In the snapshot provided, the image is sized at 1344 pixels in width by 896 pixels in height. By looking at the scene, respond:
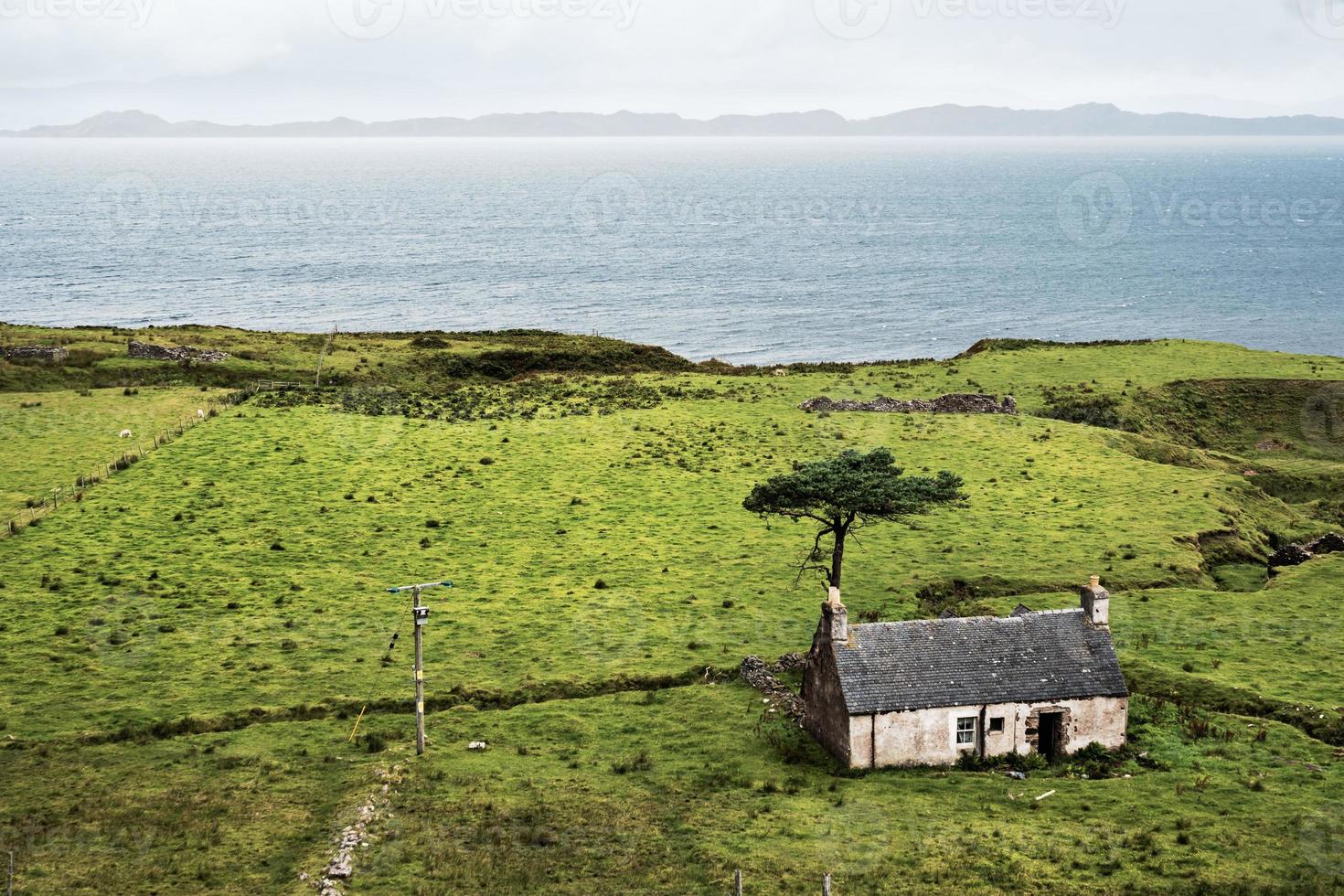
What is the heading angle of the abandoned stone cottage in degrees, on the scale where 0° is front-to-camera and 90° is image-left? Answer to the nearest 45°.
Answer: approximately 0°

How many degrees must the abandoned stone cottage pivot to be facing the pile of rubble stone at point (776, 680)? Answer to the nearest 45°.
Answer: approximately 135° to its right

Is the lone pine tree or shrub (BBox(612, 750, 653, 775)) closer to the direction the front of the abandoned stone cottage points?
the shrub

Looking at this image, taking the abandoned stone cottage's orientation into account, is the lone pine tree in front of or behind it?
behind

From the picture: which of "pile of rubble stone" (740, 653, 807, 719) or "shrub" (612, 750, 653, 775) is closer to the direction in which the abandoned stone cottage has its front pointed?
the shrub

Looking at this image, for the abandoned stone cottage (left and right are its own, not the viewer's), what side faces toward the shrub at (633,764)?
right

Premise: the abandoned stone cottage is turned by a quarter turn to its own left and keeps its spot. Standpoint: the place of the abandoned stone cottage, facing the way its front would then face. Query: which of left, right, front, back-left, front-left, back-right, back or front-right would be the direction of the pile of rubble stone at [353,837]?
back-right
